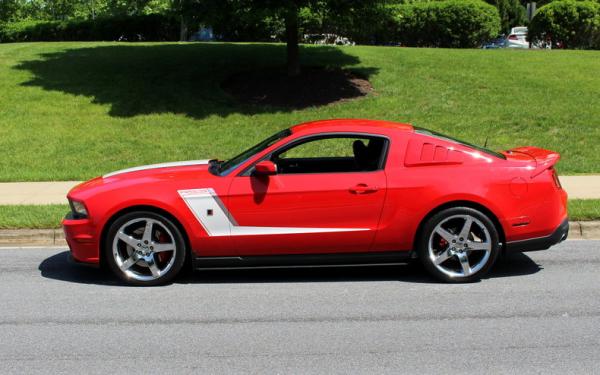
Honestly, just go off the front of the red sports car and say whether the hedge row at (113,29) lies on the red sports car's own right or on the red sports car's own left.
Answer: on the red sports car's own right

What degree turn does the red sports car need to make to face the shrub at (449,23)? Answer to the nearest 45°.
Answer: approximately 90° to its right

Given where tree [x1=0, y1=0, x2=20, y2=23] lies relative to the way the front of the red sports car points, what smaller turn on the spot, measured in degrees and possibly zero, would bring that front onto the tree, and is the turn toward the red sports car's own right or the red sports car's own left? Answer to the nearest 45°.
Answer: approximately 45° to the red sports car's own right

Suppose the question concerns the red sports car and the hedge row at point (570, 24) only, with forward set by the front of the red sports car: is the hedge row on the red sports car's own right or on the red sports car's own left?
on the red sports car's own right

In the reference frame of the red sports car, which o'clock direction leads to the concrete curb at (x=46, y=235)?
The concrete curb is roughly at 1 o'clock from the red sports car.

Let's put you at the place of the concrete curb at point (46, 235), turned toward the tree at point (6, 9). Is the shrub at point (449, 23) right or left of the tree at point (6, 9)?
right

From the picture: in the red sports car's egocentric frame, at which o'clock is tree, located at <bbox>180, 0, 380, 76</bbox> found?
The tree is roughly at 3 o'clock from the red sports car.

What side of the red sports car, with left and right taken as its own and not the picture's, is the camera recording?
left
